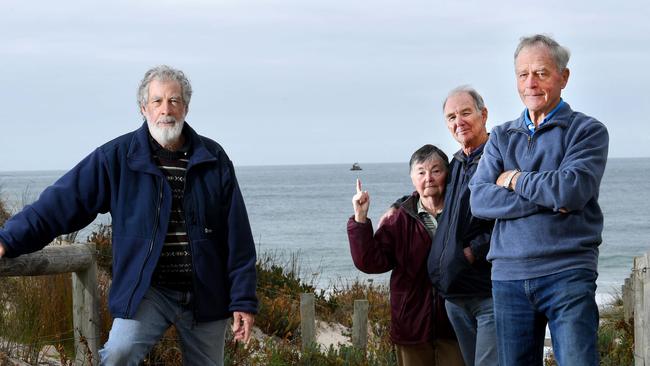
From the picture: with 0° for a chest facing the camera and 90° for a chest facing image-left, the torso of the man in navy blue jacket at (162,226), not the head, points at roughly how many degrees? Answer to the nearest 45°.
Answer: approximately 0°

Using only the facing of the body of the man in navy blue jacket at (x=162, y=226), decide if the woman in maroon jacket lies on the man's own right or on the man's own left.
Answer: on the man's own left

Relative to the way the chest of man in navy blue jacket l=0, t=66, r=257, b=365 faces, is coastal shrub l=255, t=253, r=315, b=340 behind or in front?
behind

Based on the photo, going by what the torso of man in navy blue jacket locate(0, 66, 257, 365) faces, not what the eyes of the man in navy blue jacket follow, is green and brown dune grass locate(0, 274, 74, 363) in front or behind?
behind

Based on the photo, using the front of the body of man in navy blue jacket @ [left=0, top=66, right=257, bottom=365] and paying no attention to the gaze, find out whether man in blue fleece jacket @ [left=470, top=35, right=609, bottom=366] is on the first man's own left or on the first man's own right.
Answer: on the first man's own left

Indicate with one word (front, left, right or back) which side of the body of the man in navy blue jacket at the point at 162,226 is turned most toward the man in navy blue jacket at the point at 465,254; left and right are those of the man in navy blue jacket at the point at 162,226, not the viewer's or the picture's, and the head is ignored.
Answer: left
